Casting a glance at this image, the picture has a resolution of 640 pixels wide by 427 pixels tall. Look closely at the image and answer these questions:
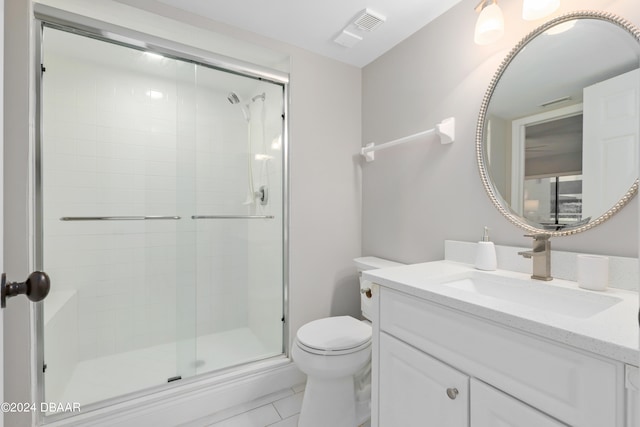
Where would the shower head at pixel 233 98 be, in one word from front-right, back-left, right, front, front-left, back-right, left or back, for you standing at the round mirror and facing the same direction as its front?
front-right

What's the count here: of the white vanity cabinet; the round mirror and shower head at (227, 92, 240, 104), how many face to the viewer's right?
0

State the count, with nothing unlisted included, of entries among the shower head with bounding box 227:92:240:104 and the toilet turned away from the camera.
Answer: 0

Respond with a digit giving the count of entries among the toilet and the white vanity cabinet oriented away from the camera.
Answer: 0

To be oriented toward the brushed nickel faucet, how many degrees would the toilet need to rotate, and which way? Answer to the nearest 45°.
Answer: approximately 135° to its left

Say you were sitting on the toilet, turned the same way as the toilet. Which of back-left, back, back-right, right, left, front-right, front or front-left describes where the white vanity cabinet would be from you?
left

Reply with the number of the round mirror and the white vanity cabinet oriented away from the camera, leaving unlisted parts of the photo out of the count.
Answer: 0

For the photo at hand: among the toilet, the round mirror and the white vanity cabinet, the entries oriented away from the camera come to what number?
0
